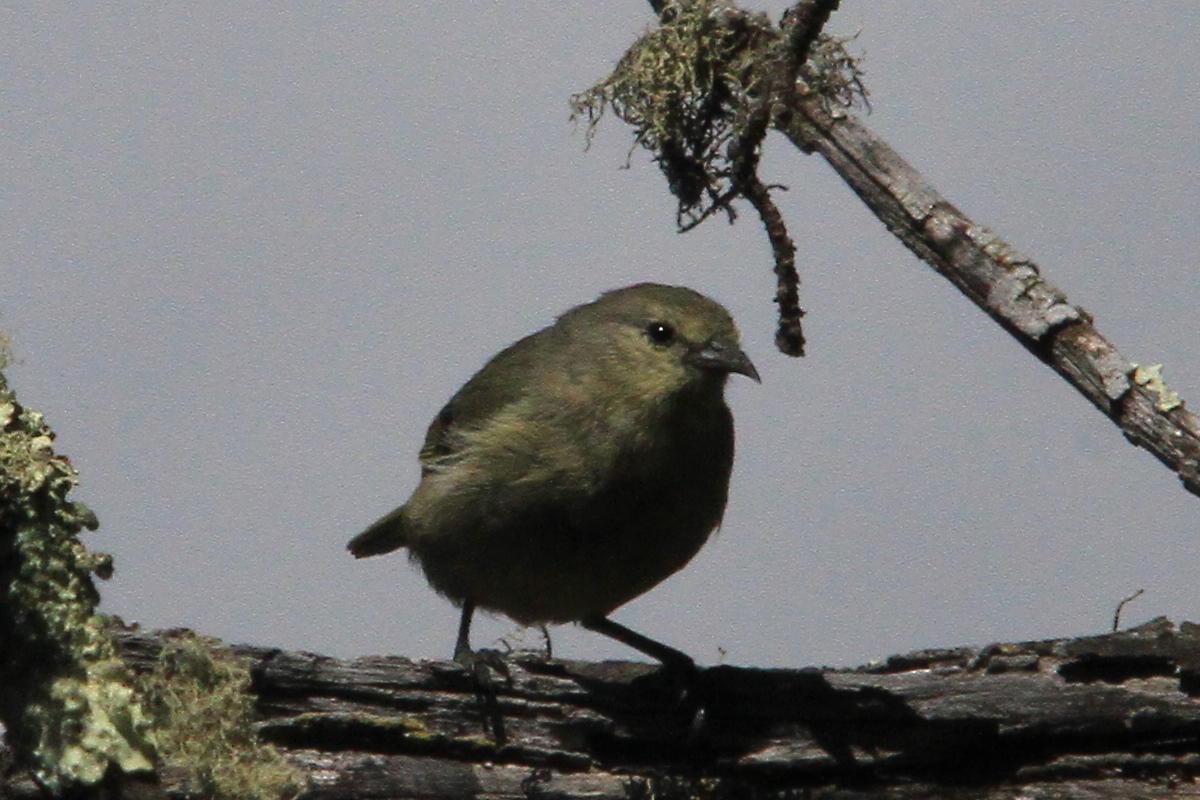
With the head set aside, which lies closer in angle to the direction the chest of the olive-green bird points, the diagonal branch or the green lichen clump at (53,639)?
the diagonal branch

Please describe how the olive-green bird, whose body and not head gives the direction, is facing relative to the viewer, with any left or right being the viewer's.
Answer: facing the viewer and to the right of the viewer

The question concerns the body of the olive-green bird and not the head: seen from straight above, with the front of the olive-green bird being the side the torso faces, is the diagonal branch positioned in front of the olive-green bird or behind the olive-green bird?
in front

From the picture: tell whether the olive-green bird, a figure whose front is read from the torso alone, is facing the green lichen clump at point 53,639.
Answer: no

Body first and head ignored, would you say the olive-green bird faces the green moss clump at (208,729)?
no
